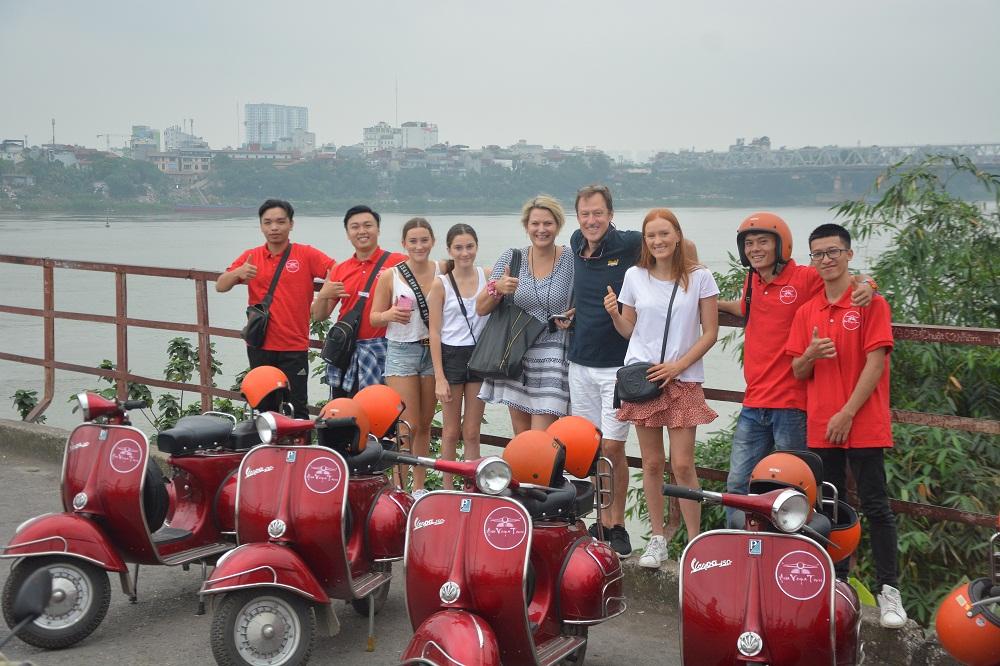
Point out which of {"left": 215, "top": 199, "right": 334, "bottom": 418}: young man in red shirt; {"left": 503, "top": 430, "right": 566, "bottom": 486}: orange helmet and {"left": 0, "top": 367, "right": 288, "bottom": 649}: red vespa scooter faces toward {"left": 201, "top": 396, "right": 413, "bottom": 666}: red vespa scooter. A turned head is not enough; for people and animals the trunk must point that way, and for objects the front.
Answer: the young man in red shirt

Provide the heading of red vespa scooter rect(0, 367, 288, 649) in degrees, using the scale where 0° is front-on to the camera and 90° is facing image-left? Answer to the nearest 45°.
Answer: approximately 45°

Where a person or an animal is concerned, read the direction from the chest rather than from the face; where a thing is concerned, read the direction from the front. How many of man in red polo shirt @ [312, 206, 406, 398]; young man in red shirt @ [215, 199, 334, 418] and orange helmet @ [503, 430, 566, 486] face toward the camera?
2

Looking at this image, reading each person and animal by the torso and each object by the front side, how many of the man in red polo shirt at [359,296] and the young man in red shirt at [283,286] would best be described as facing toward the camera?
2

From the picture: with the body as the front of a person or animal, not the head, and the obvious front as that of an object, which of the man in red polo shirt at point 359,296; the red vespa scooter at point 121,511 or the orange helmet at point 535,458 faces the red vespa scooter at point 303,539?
the man in red polo shirt

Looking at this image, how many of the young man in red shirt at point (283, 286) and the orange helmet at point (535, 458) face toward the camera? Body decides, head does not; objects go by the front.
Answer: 1

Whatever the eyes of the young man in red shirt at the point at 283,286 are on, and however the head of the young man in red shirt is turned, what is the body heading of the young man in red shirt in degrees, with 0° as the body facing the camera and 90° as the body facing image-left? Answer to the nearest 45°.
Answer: approximately 0°

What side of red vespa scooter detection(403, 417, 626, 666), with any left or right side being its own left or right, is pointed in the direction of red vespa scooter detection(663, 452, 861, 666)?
left
